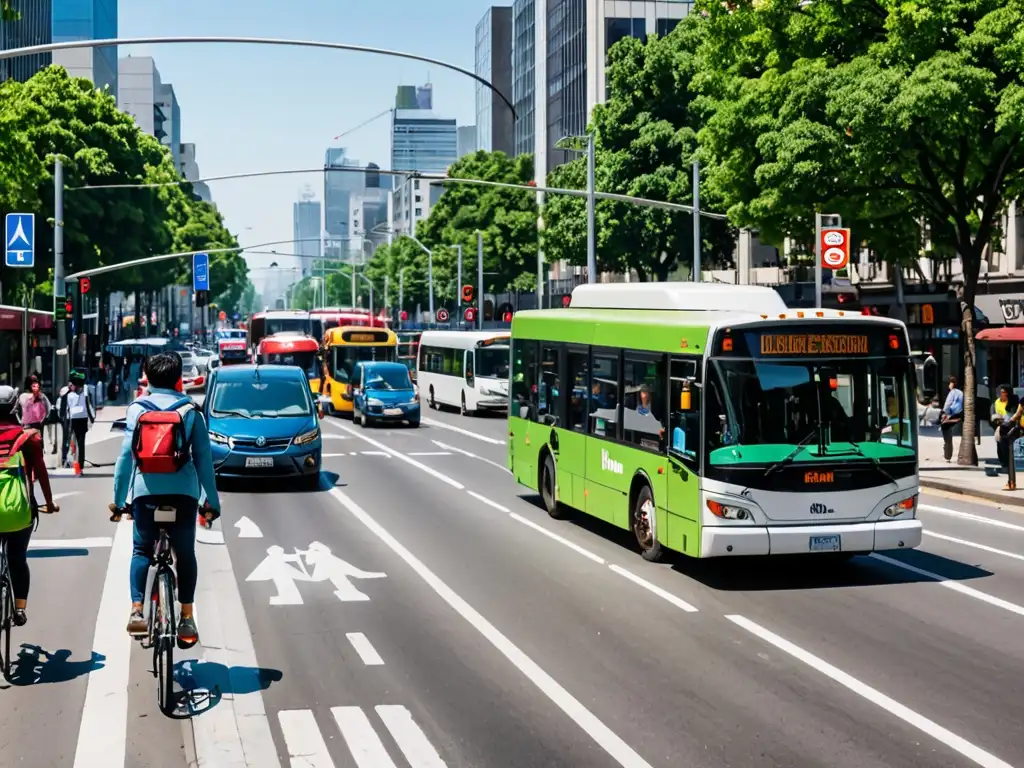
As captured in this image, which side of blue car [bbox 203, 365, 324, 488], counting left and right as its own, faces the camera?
front

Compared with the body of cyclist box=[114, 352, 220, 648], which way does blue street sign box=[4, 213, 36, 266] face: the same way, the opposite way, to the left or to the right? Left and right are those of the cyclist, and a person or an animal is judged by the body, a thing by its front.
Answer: the opposite way

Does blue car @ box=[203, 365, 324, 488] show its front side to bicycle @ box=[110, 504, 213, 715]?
yes

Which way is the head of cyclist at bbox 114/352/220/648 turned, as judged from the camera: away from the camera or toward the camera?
away from the camera

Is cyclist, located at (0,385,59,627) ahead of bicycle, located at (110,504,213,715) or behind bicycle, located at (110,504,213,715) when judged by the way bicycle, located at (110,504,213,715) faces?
ahead

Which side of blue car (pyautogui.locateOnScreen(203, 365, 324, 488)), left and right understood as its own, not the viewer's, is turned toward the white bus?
back

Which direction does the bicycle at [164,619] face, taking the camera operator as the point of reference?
facing away from the viewer

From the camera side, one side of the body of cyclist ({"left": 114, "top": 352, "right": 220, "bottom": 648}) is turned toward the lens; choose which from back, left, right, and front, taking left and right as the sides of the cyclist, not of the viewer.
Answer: back

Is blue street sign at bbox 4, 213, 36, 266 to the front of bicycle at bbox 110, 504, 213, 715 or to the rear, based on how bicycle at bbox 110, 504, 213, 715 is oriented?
to the front

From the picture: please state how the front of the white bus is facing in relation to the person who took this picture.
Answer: facing the viewer and to the right of the viewer

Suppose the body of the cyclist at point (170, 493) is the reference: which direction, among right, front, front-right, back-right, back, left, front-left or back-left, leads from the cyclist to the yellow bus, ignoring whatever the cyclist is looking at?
front
